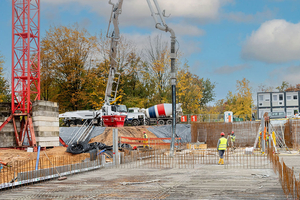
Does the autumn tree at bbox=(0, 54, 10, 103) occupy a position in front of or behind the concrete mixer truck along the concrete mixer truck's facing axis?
in front

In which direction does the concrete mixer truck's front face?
to the viewer's left

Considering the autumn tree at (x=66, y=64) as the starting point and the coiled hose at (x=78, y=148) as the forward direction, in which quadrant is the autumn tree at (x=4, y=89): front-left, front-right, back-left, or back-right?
back-right

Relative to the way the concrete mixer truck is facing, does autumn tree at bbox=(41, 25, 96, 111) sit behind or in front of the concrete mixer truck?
in front

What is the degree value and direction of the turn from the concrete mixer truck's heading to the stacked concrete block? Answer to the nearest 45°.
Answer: approximately 45° to its left
